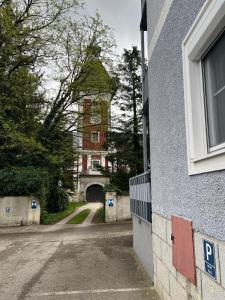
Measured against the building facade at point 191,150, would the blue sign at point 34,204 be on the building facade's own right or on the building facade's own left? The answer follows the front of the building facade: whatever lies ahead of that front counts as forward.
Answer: on the building facade's own right

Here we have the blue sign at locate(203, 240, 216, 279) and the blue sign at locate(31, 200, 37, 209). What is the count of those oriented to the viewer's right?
0

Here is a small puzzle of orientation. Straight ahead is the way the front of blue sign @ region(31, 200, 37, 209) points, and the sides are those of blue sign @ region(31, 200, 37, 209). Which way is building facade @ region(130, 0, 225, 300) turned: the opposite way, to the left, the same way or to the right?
to the right

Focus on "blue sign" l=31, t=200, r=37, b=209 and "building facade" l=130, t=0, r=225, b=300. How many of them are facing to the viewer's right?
0

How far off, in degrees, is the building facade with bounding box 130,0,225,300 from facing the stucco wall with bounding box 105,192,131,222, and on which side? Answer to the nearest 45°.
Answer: approximately 135° to its right

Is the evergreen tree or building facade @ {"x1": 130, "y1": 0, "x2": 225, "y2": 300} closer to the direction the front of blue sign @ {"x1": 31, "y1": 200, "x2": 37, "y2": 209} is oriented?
the building facade

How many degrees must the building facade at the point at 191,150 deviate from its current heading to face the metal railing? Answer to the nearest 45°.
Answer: approximately 135° to its right

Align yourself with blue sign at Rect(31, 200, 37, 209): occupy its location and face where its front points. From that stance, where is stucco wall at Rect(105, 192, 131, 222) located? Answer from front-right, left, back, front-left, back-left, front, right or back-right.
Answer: left

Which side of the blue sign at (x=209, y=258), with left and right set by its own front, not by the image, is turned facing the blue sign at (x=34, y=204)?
right

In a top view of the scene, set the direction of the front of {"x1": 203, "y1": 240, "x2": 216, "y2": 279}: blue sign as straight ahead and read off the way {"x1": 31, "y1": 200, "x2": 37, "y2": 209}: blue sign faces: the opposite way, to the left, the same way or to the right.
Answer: to the left
